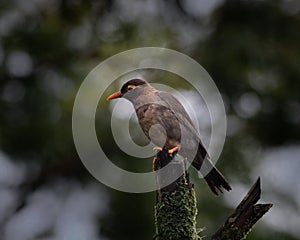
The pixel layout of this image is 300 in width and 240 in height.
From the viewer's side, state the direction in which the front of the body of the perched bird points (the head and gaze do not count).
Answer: to the viewer's left
